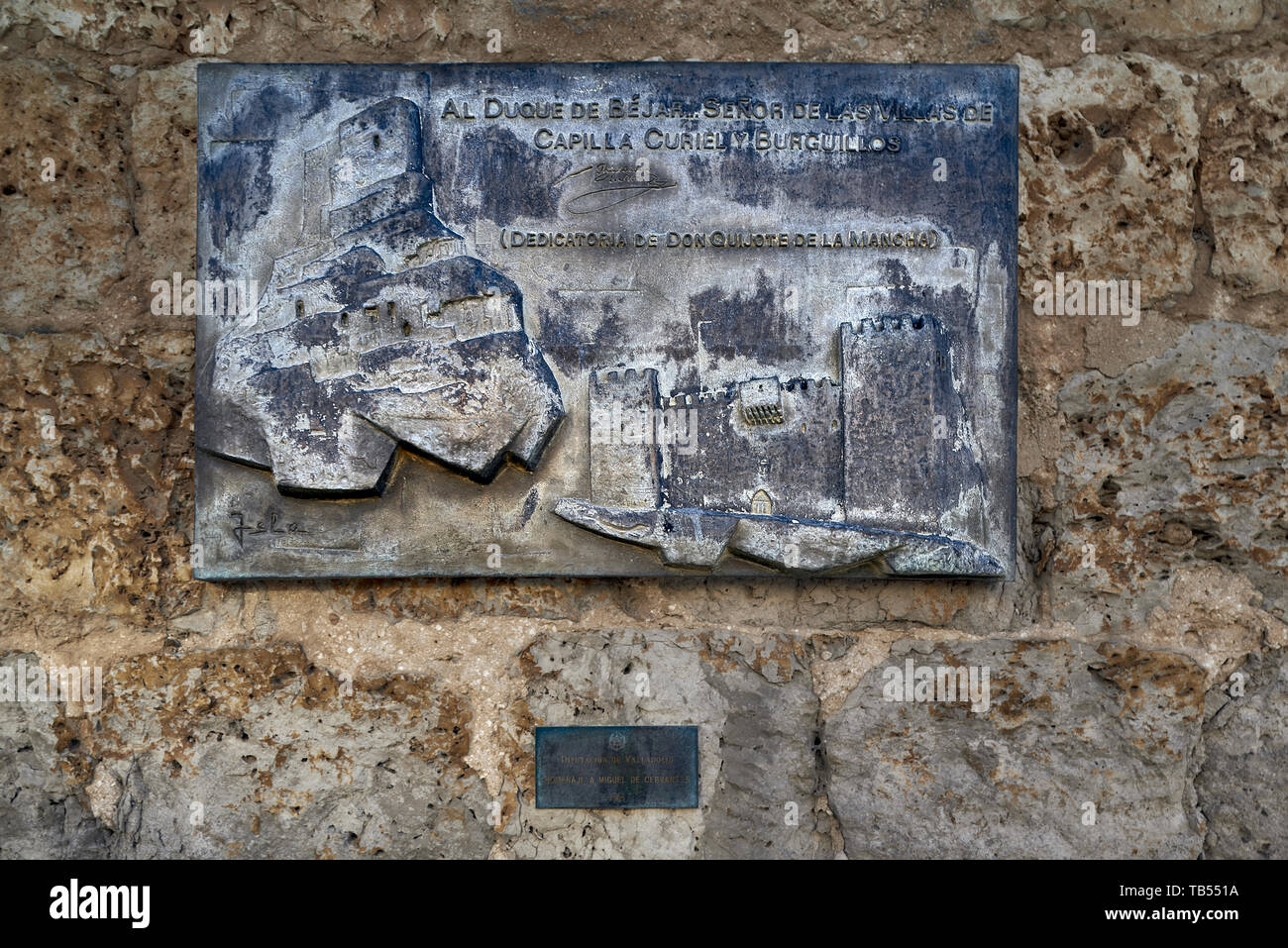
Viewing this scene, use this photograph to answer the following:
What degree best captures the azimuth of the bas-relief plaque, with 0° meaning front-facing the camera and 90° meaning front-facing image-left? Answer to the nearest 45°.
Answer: approximately 0°

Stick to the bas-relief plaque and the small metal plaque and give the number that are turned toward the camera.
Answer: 2

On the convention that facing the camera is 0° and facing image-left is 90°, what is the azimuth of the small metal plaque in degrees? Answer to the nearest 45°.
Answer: approximately 0°
